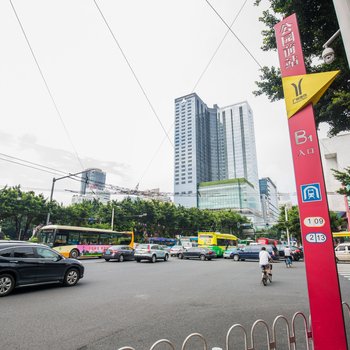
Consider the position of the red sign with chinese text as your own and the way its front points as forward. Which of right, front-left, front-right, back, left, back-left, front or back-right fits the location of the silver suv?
back-right

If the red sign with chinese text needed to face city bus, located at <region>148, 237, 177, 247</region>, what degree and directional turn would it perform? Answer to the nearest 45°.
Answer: approximately 135° to its right

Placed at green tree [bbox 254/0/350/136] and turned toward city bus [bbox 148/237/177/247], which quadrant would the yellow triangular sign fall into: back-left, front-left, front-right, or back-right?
back-left

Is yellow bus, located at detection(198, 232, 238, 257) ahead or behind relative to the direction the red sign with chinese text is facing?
behind

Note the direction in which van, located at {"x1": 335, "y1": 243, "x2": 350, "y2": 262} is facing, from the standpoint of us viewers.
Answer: facing to the left of the viewer

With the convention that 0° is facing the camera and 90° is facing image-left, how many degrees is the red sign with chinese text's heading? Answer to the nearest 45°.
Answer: approximately 0°
